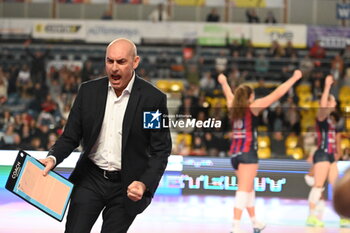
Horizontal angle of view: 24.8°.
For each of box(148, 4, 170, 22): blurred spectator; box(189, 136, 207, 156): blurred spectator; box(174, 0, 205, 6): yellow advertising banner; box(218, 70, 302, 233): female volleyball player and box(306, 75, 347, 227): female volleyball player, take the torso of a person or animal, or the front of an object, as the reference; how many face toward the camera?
3

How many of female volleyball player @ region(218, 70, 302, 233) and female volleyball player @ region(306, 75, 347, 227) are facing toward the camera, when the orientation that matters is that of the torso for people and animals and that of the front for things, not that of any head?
0

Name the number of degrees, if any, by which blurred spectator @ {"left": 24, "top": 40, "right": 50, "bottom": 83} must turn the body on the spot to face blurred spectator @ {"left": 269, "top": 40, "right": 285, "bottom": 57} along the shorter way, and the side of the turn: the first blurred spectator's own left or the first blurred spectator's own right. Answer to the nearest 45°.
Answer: approximately 90° to the first blurred spectator's own left

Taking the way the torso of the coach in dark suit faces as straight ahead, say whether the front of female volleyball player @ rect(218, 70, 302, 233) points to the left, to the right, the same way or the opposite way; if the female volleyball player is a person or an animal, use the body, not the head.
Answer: the opposite way

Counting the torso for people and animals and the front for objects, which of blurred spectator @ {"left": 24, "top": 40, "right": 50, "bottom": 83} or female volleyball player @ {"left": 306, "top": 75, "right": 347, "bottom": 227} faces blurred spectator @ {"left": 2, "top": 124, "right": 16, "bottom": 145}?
blurred spectator @ {"left": 24, "top": 40, "right": 50, "bottom": 83}

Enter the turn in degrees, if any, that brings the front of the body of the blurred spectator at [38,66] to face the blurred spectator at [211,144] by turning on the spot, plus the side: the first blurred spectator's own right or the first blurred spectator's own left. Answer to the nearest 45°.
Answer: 0° — they already face them

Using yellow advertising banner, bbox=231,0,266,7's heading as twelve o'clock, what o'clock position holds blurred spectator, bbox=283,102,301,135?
The blurred spectator is roughly at 12 o'clock from the yellow advertising banner.

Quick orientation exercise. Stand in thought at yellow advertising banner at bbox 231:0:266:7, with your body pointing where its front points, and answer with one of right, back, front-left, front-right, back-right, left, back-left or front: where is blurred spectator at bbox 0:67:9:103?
front-right

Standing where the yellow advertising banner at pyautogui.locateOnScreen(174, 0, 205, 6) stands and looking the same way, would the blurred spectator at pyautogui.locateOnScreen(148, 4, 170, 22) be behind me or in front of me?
in front

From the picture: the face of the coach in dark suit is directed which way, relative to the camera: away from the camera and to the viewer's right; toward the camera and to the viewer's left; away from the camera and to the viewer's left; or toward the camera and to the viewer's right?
toward the camera and to the viewer's left
